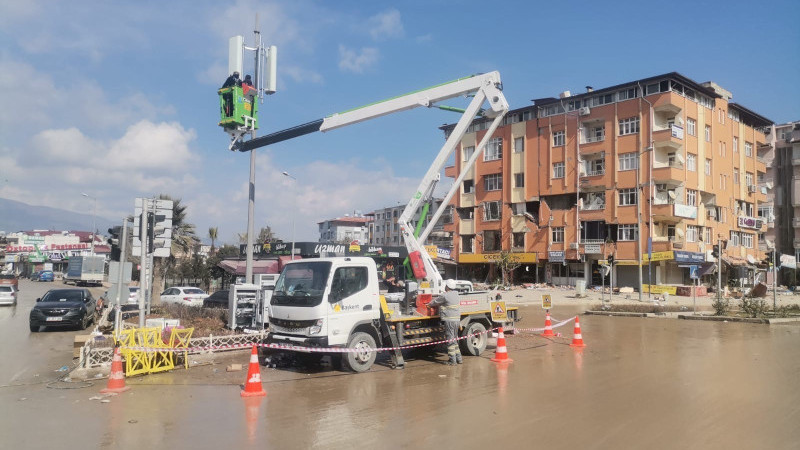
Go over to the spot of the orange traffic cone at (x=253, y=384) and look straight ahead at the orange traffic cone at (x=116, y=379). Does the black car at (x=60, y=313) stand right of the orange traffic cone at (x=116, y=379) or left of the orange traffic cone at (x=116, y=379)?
right

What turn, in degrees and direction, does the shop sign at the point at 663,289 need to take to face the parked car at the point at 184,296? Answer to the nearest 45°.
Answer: approximately 45° to its right

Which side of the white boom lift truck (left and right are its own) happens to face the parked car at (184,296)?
right

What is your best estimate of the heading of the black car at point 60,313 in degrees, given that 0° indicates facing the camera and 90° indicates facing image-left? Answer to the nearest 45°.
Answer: approximately 45°

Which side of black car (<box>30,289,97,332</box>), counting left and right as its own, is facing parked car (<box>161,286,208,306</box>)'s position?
back

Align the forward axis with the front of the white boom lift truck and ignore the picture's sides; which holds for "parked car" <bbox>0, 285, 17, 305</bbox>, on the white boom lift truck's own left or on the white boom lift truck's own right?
on the white boom lift truck's own right

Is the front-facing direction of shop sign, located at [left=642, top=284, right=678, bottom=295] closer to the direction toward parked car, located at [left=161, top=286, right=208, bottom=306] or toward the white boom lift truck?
the white boom lift truck

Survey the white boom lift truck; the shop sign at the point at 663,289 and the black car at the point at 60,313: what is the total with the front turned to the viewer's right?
0

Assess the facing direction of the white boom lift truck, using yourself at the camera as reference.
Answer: facing the viewer and to the left of the viewer

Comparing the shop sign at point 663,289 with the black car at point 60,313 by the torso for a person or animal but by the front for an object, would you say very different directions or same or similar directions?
same or similar directions

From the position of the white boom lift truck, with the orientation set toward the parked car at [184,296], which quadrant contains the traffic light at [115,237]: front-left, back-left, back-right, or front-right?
front-left

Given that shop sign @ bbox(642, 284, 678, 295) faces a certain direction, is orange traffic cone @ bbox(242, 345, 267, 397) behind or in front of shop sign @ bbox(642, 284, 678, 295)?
in front

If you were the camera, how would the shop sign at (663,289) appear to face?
facing the viewer

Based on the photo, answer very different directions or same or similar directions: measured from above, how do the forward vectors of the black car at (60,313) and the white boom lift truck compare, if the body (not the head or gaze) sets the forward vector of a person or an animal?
same or similar directions
